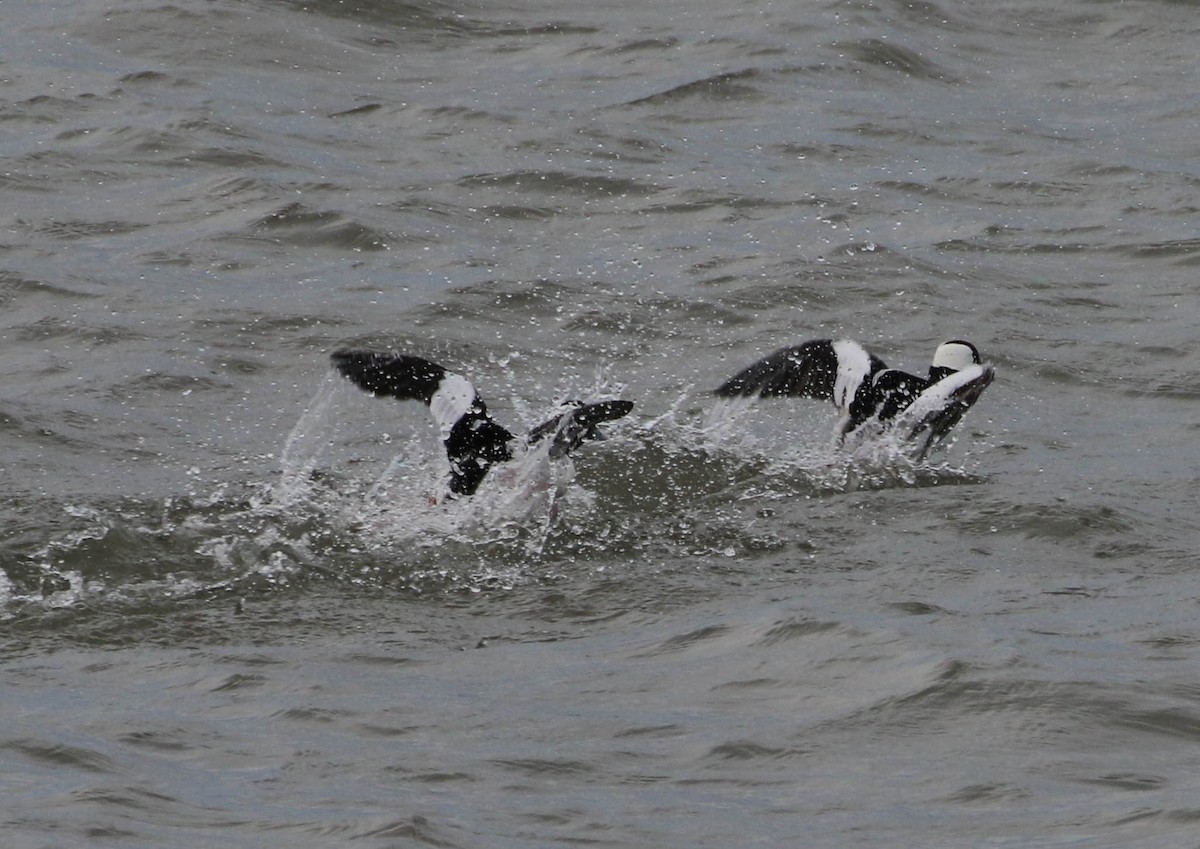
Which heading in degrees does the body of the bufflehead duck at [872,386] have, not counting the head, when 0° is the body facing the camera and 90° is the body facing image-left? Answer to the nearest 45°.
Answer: approximately 225°

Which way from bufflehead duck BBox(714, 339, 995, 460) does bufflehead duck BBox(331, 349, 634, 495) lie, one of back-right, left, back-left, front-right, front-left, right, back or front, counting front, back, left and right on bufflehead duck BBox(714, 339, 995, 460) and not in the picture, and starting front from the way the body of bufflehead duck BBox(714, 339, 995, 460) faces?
back
